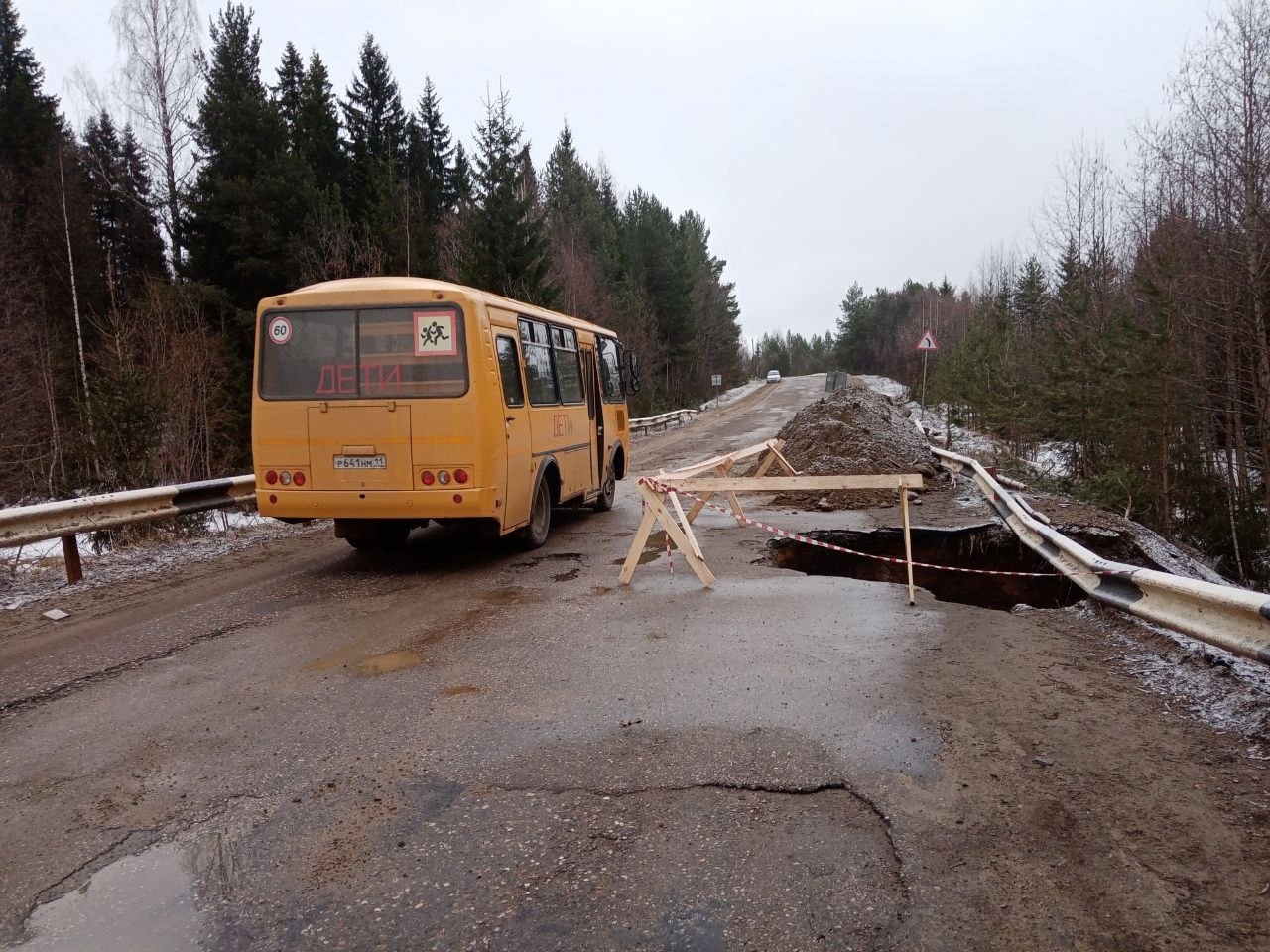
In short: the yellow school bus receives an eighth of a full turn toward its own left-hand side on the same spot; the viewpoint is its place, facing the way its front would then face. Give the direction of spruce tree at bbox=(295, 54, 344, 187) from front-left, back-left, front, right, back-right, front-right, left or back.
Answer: front

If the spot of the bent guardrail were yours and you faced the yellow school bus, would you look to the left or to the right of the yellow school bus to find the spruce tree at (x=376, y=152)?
right

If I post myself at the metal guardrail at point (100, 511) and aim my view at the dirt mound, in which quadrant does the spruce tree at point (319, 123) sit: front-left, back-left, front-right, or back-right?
front-left

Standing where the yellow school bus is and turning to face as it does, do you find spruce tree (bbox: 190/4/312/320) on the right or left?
on its left

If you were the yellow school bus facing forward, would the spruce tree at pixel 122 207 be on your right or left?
on your left

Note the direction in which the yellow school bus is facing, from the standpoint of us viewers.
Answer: facing away from the viewer and to the right of the viewer

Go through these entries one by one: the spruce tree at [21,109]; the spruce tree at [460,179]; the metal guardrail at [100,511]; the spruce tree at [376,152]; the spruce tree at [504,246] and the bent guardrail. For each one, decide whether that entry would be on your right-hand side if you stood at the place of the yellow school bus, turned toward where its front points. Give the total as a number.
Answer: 1

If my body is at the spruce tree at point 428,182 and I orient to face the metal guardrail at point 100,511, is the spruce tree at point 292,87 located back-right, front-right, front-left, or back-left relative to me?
front-right

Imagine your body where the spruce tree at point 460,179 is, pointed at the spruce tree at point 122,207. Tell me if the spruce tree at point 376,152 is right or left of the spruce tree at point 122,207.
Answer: left

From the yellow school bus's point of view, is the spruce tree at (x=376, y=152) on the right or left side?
on its left

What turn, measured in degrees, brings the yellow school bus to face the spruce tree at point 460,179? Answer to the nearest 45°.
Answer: approximately 45° to its left

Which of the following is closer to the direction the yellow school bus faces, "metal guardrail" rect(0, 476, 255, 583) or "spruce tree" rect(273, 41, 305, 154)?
the spruce tree

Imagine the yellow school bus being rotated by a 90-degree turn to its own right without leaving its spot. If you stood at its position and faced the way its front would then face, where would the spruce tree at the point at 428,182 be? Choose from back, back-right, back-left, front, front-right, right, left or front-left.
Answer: back-left

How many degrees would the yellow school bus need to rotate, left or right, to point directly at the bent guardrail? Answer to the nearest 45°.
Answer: approximately 90° to its right

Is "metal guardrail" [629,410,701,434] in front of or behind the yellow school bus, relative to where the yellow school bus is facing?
in front

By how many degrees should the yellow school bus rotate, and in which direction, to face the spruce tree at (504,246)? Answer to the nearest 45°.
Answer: approximately 45° to its left

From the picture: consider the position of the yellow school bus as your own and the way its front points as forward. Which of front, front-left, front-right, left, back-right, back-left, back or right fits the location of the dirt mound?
front

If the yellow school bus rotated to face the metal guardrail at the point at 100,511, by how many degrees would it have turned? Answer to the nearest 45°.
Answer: approximately 135° to its left
